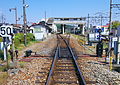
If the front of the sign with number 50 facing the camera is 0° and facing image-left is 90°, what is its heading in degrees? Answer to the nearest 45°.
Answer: approximately 0°
